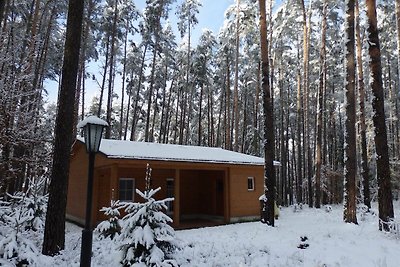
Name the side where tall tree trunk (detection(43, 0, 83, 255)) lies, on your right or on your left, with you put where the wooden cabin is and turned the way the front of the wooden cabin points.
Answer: on your right

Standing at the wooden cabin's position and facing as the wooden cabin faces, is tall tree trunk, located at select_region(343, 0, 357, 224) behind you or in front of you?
in front

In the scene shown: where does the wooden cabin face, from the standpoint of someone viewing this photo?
facing the viewer and to the right of the viewer

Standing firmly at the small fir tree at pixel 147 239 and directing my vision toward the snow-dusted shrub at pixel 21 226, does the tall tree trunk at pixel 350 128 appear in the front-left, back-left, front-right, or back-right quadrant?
back-right

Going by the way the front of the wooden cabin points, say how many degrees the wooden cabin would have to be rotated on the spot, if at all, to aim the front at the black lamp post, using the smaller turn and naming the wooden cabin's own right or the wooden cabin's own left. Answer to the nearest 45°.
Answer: approximately 45° to the wooden cabin's own right

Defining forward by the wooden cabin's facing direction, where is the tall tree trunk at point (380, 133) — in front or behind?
in front

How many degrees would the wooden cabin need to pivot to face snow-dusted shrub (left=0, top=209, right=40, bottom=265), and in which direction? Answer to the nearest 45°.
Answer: approximately 90° to its right
